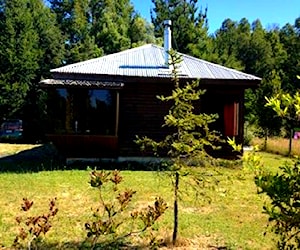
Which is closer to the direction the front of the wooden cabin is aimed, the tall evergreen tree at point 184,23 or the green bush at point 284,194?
the green bush

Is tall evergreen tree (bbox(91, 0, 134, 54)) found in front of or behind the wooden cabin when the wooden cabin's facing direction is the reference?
behind

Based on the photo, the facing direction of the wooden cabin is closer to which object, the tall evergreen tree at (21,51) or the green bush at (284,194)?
the green bush

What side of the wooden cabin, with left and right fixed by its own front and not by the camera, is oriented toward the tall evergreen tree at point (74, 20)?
back

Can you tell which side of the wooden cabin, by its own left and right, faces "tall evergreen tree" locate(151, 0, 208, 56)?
back

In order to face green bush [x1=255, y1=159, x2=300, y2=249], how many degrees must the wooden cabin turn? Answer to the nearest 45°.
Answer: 0° — it already faces it

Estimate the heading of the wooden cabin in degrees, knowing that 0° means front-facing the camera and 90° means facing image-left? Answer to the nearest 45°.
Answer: approximately 0°

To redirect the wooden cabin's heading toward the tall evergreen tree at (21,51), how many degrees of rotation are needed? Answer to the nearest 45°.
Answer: approximately 135° to its right
